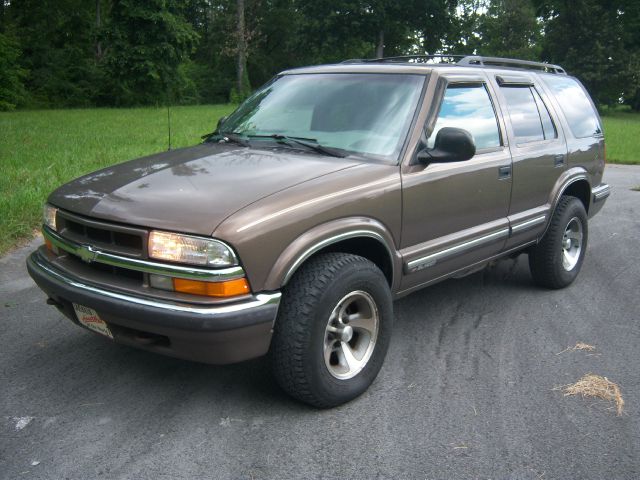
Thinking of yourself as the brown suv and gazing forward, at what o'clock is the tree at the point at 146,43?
The tree is roughly at 4 o'clock from the brown suv.

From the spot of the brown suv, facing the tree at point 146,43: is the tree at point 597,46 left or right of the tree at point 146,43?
right

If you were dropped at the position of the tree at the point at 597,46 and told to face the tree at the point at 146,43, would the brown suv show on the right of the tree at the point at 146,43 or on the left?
left

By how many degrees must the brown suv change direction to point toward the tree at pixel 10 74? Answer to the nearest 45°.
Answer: approximately 90° to its right

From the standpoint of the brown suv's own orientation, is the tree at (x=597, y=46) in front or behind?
behind

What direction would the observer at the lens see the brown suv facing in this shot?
facing the viewer and to the left of the viewer
